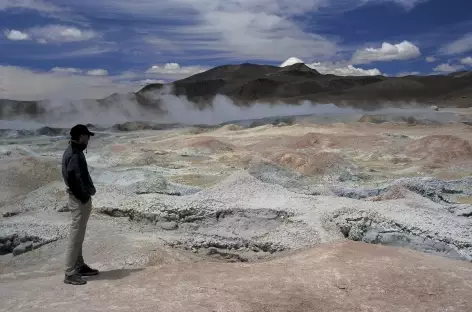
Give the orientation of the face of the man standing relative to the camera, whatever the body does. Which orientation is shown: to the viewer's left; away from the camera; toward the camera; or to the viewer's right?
to the viewer's right

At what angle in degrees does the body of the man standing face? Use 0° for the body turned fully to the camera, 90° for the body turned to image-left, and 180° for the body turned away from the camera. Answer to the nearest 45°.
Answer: approximately 270°
